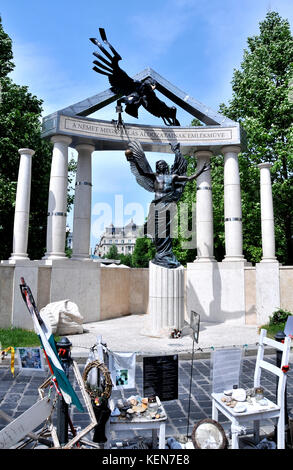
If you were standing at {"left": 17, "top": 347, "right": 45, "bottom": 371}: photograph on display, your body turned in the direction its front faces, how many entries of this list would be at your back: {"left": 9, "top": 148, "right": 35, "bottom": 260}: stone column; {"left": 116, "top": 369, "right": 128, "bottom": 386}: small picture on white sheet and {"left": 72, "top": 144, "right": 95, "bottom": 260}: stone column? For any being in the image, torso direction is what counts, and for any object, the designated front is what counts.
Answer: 2

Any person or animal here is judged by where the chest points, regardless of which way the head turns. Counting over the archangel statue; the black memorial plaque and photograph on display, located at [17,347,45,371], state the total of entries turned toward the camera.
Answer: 3

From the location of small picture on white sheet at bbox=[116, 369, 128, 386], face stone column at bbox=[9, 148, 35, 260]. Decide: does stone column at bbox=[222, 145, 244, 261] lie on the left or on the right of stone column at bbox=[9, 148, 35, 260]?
right

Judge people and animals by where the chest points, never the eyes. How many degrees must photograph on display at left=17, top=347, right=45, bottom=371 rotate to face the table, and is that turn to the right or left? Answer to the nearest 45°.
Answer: approximately 45° to its left

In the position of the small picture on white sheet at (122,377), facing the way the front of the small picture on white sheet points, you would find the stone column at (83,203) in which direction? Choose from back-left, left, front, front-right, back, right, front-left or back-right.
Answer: back

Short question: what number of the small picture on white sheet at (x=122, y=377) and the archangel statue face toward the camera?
2

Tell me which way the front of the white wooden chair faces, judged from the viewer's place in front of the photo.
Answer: facing the viewer and to the left of the viewer

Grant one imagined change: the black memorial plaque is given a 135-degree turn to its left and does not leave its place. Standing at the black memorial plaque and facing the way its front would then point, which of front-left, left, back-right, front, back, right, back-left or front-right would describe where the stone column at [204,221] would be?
front-left

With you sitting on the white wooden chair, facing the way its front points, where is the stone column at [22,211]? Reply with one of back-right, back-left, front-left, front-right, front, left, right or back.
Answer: right

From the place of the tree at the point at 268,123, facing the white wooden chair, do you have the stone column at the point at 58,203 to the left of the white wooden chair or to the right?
right

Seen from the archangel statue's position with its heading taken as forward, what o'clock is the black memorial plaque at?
The black memorial plaque is roughly at 12 o'clock from the archangel statue.

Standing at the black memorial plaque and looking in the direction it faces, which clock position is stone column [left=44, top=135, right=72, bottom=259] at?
The stone column is roughly at 5 o'clock from the black memorial plaque.

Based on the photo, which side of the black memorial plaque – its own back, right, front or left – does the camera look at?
front

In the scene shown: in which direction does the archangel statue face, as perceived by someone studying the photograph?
facing the viewer

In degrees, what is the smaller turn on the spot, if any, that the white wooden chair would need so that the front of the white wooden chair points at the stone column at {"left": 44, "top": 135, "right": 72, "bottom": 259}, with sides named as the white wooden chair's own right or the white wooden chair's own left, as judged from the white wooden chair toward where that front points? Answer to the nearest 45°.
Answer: approximately 90° to the white wooden chair's own right

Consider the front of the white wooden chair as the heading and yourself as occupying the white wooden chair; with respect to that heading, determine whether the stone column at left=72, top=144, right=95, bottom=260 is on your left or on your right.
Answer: on your right
